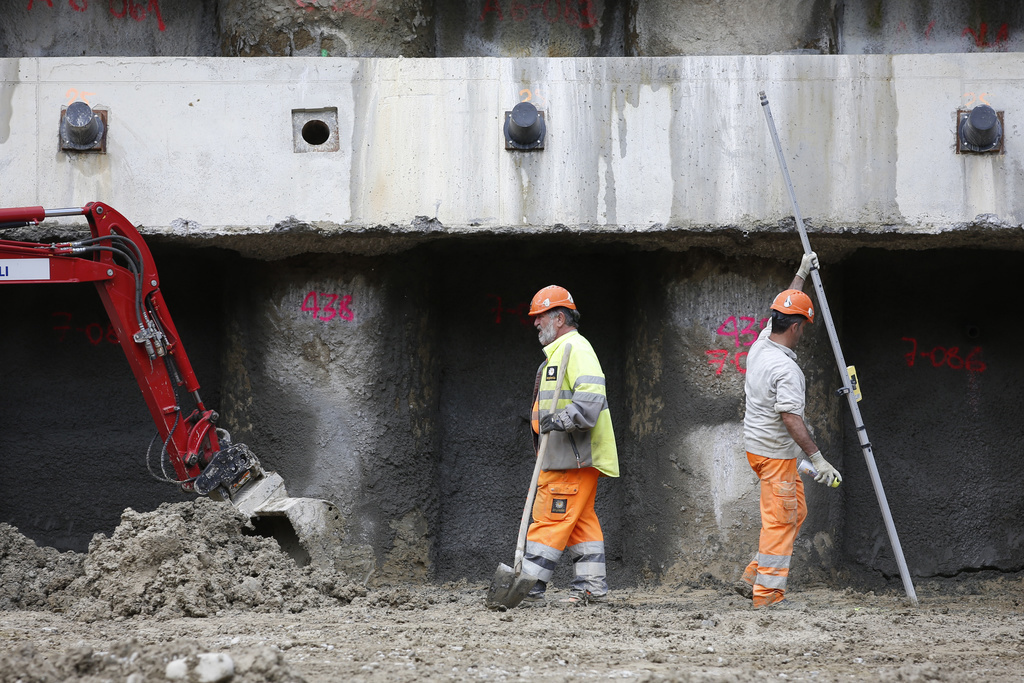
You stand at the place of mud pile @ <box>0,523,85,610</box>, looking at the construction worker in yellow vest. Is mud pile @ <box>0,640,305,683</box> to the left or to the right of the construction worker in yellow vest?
right

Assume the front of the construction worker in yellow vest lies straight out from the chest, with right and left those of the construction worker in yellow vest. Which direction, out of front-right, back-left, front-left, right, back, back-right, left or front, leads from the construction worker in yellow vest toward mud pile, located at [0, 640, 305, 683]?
front-left

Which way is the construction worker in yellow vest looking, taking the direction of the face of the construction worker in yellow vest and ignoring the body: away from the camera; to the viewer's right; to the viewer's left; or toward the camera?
to the viewer's left

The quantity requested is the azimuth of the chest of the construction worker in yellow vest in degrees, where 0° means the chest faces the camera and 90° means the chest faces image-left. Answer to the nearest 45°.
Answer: approximately 90°

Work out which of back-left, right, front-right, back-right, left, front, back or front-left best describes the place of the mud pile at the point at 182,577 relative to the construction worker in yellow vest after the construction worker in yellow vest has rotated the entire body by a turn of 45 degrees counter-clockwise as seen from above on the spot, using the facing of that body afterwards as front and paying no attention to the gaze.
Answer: front-right

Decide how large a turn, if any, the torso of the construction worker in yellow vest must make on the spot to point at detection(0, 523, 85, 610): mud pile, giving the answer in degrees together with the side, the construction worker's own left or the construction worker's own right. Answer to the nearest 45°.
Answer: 0° — they already face it
